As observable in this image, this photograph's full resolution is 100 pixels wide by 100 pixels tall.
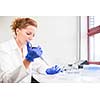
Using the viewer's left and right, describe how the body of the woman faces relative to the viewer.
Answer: facing the viewer and to the right of the viewer
